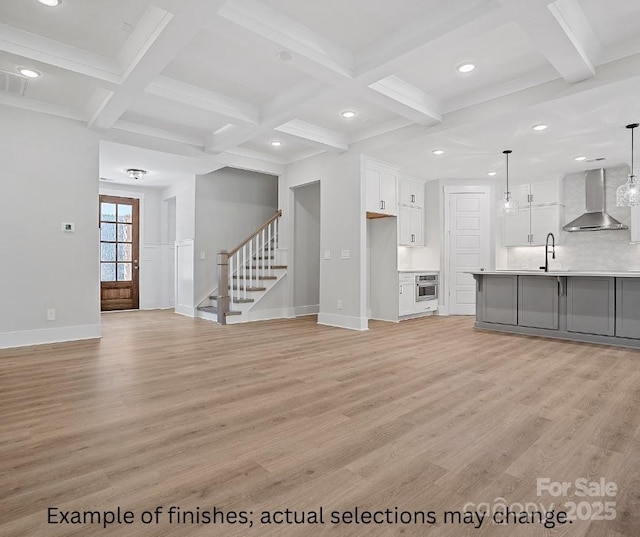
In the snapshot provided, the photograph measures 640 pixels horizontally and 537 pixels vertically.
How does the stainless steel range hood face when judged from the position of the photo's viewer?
facing the viewer

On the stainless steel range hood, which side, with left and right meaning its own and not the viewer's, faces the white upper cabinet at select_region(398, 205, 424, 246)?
right

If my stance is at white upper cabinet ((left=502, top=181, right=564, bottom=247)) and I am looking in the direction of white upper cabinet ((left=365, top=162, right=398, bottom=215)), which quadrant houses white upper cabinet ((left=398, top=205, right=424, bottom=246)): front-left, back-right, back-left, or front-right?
front-right

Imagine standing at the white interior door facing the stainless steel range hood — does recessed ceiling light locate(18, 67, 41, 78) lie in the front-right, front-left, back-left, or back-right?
back-right

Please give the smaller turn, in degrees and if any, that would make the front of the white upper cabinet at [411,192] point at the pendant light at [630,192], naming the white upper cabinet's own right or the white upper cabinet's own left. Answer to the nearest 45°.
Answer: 0° — it already faces it

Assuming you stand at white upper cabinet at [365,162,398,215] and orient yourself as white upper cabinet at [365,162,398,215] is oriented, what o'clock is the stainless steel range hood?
The stainless steel range hood is roughly at 10 o'clock from the white upper cabinet.

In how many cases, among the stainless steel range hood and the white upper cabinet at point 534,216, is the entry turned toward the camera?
2

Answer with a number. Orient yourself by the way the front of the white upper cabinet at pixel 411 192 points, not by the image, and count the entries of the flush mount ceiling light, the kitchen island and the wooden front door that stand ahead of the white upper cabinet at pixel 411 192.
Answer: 1

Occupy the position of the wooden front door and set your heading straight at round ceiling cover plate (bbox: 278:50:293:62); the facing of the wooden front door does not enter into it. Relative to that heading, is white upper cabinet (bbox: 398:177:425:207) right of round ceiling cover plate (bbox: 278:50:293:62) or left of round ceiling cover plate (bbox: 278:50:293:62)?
left

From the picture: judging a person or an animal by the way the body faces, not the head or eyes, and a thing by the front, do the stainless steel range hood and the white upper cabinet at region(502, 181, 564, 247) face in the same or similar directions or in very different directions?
same or similar directions

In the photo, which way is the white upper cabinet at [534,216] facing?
toward the camera

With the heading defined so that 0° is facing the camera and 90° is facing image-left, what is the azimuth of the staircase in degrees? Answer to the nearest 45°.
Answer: approximately 45°

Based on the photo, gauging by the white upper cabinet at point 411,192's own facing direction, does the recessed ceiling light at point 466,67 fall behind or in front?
in front

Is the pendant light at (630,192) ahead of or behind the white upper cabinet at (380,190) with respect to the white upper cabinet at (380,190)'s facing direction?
ahead

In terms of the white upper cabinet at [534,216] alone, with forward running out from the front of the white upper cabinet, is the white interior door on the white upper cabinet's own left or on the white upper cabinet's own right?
on the white upper cabinet's own right
